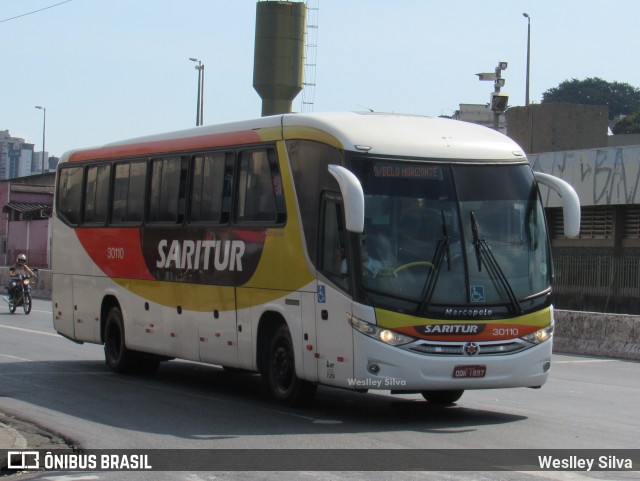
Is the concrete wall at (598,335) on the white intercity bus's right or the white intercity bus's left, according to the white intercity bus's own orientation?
on its left

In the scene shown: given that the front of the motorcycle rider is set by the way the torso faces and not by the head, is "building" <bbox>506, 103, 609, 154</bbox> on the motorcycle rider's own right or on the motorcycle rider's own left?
on the motorcycle rider's own left

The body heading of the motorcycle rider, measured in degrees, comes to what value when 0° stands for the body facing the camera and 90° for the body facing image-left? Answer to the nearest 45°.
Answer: approximately 315°

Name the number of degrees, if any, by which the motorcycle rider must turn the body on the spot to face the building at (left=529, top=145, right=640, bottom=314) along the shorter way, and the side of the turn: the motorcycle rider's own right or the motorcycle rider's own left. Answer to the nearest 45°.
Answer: approximately 45° to the motorcycle rider's own left

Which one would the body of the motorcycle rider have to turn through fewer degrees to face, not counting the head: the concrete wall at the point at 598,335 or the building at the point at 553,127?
the concrete wall

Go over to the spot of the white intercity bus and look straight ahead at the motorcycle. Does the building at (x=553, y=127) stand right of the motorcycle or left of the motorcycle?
right

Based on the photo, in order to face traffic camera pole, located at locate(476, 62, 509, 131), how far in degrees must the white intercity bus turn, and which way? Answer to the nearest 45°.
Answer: approximately 135° to its left

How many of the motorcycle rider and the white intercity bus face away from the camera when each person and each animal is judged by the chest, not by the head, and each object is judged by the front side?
0

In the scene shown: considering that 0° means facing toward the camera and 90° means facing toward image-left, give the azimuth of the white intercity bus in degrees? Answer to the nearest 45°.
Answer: approximately 315°

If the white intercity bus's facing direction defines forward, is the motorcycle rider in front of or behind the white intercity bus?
behind

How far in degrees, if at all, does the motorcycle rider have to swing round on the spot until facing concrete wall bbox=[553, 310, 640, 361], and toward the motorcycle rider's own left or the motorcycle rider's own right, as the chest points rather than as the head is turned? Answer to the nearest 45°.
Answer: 0° — they already face it
